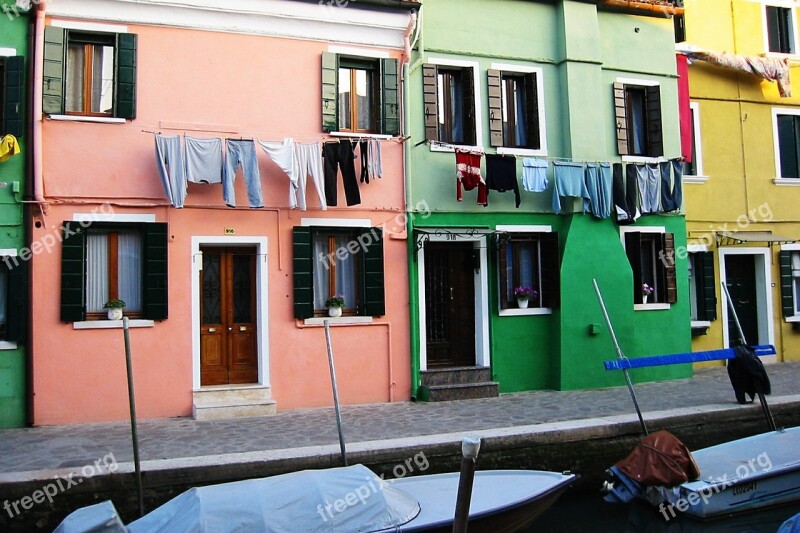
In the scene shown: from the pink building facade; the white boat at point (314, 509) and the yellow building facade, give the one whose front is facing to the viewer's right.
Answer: the white boat

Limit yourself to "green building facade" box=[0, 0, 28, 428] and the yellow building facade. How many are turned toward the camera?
2

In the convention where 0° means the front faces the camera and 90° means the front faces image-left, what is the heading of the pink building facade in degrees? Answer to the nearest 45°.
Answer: approximately 0°

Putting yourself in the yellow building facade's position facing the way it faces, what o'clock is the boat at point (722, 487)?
The boat is roughly at 12 o'clock from the yellow building facade.

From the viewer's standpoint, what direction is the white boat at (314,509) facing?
to the viewer's right

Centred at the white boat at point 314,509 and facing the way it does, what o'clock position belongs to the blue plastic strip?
The blue plastic strip is roughly at 11 o'clock from the white boat.

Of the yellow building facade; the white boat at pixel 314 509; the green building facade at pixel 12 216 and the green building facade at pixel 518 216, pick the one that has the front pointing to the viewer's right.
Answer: the white boat
